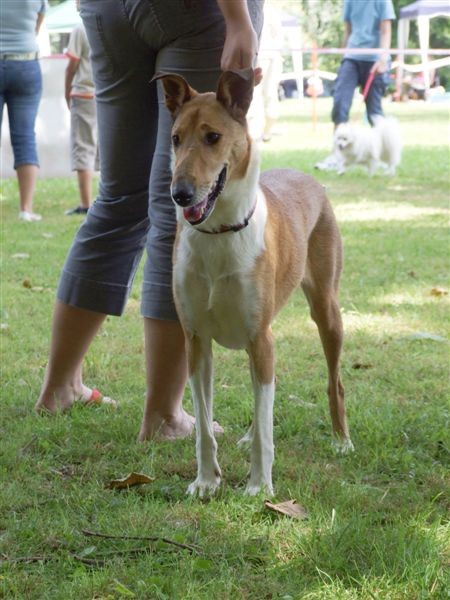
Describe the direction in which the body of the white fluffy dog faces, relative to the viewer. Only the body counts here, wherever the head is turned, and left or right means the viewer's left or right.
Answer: facing to the left of the viewer

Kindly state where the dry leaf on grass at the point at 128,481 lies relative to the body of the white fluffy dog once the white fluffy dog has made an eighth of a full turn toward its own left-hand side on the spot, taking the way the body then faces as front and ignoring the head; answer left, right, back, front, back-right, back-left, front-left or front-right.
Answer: front-left

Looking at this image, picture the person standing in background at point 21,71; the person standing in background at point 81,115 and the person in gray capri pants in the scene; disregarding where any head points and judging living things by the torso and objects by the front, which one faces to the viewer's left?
the person standing in background at point 81,115

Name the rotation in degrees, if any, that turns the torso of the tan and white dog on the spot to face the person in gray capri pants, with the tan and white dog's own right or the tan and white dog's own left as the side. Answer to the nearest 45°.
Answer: approximately 90° to the tan and white dog's own right

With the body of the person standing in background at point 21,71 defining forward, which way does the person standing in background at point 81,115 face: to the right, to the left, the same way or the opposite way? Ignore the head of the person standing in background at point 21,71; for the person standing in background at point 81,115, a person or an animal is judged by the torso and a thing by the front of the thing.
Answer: to the left

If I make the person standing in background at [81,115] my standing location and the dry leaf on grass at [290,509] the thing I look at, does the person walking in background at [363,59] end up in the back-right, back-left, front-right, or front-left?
back-left

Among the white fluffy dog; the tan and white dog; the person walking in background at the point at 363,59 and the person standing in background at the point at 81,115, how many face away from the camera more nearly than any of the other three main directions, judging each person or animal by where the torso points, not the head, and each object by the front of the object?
0
